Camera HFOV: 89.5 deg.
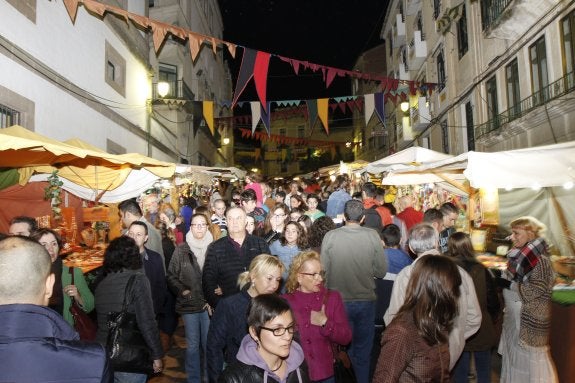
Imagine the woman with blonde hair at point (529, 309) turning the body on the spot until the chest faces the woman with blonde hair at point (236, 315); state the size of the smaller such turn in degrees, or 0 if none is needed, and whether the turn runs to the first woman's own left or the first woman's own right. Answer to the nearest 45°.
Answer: approximately 45° to the first woman's own left

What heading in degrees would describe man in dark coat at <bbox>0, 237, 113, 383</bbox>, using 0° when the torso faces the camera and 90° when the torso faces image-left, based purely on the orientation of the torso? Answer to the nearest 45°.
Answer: approximately 180°

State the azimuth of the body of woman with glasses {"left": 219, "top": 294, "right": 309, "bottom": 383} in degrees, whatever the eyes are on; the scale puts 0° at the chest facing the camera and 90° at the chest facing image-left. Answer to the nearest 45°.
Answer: approximately 315°

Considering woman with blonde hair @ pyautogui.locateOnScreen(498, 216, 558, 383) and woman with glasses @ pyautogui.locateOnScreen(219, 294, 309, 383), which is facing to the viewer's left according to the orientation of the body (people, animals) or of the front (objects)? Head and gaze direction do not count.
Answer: the woman with blonde hair

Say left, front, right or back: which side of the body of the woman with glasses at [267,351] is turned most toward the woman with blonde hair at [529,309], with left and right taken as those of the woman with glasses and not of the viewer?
left

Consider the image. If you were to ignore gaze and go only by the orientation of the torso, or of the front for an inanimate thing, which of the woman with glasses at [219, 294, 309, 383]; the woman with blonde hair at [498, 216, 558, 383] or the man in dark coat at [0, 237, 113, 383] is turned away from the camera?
the man in dark coat

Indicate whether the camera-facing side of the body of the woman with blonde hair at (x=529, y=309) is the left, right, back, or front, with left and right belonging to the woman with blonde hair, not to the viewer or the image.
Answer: left

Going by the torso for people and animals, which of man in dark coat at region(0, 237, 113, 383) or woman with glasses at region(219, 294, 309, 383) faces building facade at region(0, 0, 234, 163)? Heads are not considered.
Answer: the man in dark coat

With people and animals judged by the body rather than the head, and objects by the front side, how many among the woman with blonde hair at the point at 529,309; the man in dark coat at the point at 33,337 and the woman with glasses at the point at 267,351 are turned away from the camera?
1

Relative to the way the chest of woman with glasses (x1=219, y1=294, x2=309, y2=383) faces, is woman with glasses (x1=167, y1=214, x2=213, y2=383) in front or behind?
behind
